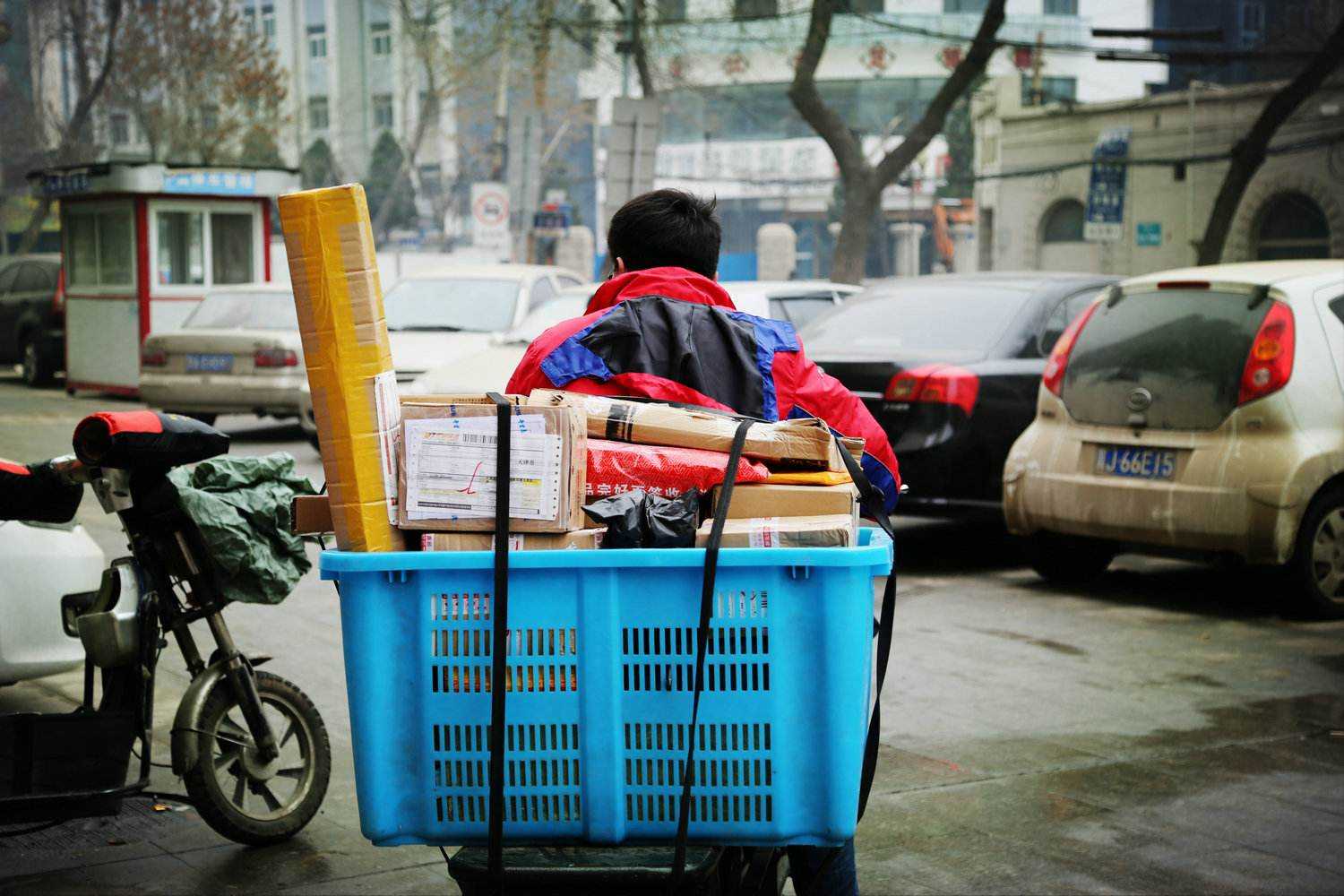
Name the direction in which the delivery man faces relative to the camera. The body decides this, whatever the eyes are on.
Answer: away from the camera

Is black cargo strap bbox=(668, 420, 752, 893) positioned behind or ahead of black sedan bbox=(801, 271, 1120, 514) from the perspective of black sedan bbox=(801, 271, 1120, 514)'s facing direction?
behind

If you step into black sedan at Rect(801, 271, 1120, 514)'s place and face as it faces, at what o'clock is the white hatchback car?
The white hatchback car is roughly at 3 o'clock from the black sedan.

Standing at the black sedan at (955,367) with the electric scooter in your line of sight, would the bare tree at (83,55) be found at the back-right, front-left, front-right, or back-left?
back-right

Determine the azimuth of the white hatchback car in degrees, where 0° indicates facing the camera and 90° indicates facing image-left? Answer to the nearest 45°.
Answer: approximately 225°

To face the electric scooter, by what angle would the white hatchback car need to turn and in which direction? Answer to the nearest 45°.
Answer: approximately 180°

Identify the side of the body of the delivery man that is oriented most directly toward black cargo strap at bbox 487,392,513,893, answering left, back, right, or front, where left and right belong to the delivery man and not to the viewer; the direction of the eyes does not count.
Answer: back

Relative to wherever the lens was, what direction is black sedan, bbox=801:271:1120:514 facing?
facing away from the viewer and to the right of the viewer

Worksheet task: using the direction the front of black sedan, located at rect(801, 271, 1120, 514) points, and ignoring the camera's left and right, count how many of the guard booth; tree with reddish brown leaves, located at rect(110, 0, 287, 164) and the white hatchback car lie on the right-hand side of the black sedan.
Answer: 1

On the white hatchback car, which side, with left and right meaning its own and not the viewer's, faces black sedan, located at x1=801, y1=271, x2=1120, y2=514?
left
